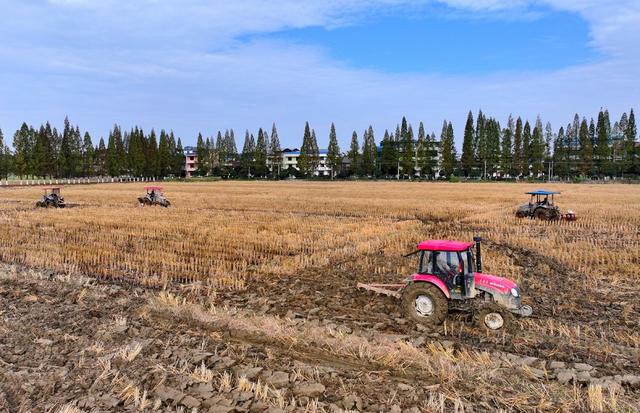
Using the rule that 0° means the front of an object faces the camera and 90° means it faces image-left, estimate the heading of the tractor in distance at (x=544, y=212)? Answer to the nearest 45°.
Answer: approximately 90°

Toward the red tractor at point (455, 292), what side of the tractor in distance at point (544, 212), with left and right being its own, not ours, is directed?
left
